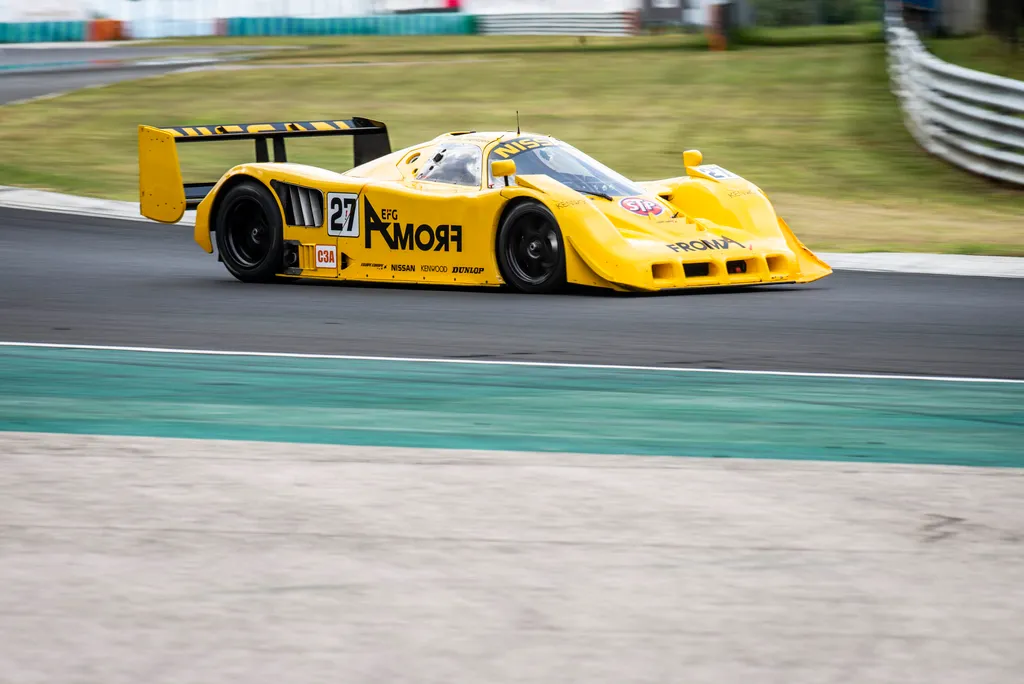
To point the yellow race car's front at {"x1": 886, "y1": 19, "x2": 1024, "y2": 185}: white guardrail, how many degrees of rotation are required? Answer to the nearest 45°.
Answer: approximately 90° to its left

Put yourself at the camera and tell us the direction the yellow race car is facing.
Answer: facing the viewer and to the right of the viewer
